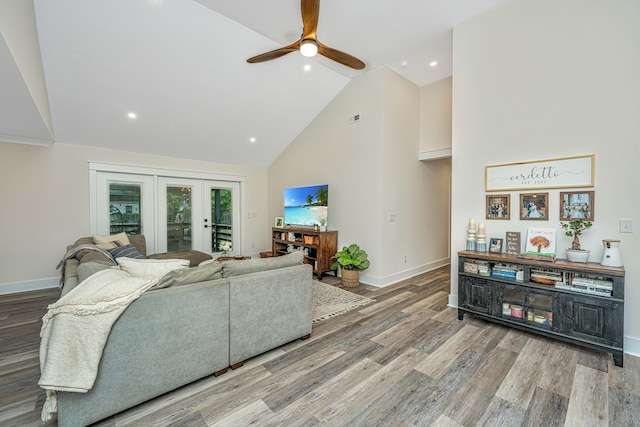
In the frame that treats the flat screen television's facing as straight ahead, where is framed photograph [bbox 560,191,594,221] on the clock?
The framed photograph is roughly at 9 o'clock from the flat screen television.

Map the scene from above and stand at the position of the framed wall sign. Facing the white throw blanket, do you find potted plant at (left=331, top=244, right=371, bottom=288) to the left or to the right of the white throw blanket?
right

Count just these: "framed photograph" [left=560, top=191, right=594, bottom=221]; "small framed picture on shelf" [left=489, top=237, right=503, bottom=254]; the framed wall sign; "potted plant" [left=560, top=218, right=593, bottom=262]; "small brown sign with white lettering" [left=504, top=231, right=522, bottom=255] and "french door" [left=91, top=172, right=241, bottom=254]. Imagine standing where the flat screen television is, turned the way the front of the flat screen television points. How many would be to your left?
5

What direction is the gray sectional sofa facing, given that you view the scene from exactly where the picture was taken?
facing away from the viewer and to the left of the viewer

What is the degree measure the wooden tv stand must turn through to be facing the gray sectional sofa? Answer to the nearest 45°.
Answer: approximately 45° to its left
